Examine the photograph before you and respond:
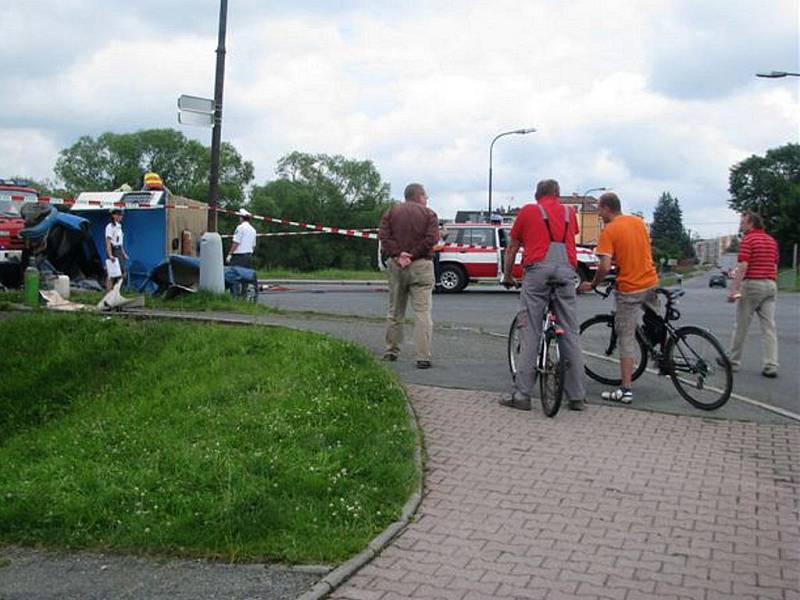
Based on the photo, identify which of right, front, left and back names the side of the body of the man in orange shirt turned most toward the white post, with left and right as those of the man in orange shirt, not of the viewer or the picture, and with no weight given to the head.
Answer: front

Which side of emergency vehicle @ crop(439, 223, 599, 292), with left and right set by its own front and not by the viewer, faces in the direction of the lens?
right

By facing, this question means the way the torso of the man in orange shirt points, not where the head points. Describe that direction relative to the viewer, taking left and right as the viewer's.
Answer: facing away from the viewer and to the left of the viewer

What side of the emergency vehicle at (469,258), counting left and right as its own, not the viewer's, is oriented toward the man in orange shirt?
right

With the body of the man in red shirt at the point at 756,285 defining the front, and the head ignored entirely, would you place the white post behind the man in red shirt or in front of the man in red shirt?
in front

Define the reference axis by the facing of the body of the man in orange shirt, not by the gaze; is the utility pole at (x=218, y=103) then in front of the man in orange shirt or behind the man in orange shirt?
in front

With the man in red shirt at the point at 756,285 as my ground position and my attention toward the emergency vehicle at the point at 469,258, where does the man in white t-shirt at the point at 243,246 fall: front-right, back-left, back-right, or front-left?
front-left

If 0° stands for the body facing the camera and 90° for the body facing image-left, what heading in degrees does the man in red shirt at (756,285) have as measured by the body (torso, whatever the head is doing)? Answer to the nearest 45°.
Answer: approximately 135°

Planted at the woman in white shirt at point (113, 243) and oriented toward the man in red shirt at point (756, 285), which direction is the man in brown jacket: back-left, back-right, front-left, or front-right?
front-right

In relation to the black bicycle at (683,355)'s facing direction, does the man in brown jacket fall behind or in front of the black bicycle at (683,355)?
in front

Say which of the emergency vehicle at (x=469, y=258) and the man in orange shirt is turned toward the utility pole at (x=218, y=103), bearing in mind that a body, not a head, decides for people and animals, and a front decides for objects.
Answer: the man in orange shirt

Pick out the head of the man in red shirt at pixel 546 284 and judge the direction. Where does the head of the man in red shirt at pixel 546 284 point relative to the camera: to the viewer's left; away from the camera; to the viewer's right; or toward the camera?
away from the camera

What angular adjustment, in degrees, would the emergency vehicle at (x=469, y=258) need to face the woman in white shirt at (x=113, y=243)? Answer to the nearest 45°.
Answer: approximately 135° to its right

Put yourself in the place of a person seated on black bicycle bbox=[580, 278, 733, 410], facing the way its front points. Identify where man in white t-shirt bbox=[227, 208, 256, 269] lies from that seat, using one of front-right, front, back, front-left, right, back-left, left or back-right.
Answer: front

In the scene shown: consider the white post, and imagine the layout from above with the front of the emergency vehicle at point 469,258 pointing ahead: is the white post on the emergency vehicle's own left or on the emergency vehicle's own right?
on the emergency vehicle's own right
